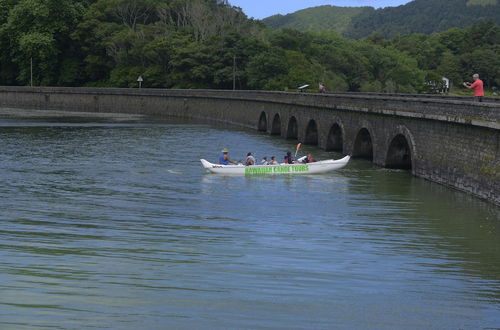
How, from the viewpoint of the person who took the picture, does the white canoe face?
facing to the right of the viewer
